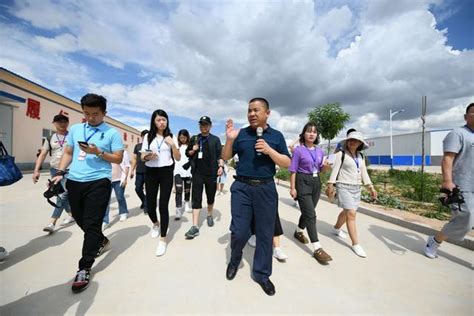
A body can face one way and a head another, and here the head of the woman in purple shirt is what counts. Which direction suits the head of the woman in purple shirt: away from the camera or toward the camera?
toward the camera

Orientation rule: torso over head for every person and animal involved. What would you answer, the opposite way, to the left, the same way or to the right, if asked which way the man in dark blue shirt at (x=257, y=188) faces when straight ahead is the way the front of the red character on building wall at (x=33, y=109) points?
to the right

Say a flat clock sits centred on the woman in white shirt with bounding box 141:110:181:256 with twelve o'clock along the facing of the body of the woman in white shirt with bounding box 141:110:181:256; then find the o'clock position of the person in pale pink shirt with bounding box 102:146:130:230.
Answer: the person in pale pink shirt with bounding box 102:146:130:230 is roughly at 5 o'clock from the woman in white shirt with bounding box 141:110:181:256.

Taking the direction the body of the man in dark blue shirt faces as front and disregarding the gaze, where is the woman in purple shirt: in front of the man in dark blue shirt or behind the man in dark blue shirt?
behind

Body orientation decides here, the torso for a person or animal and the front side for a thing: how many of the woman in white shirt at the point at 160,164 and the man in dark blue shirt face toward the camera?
2

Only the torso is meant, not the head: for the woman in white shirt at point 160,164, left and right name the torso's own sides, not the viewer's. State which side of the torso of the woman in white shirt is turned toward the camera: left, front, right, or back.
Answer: front

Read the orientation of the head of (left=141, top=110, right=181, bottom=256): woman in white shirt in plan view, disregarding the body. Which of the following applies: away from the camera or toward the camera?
toward the camera

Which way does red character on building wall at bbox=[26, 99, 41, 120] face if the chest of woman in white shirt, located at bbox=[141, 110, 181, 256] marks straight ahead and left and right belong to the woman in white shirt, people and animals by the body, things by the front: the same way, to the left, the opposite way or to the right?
to the left

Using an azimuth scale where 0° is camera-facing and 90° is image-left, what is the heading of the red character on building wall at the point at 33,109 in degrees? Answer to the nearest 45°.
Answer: approximately 315°

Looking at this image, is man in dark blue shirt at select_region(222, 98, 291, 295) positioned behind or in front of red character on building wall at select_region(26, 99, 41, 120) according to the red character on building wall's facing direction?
in front

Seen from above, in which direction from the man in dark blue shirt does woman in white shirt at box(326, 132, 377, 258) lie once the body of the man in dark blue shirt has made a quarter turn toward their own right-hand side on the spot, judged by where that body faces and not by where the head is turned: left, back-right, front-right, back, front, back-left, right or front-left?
back-right

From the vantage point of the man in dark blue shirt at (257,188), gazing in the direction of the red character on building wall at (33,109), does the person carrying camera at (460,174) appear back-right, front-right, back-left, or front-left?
back-right

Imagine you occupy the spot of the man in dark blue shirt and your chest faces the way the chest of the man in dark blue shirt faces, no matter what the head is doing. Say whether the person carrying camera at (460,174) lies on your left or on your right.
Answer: on your left

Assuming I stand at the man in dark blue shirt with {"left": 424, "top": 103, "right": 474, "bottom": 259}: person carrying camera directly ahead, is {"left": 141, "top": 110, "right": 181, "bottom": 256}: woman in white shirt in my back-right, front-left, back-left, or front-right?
back-left

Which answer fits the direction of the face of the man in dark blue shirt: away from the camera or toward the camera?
toward the camera

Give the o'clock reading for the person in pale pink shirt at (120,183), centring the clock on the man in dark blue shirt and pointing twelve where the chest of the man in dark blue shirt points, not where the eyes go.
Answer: The person in pale pink shirt is roughly at 4 o'clock from the man in dark blue shirt.

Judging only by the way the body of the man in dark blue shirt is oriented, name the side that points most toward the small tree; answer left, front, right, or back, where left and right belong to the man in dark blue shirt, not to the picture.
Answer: back

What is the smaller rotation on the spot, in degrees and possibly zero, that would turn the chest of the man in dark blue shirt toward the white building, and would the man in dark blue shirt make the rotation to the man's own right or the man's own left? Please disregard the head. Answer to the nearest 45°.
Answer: approximately 135° to the man's own left
